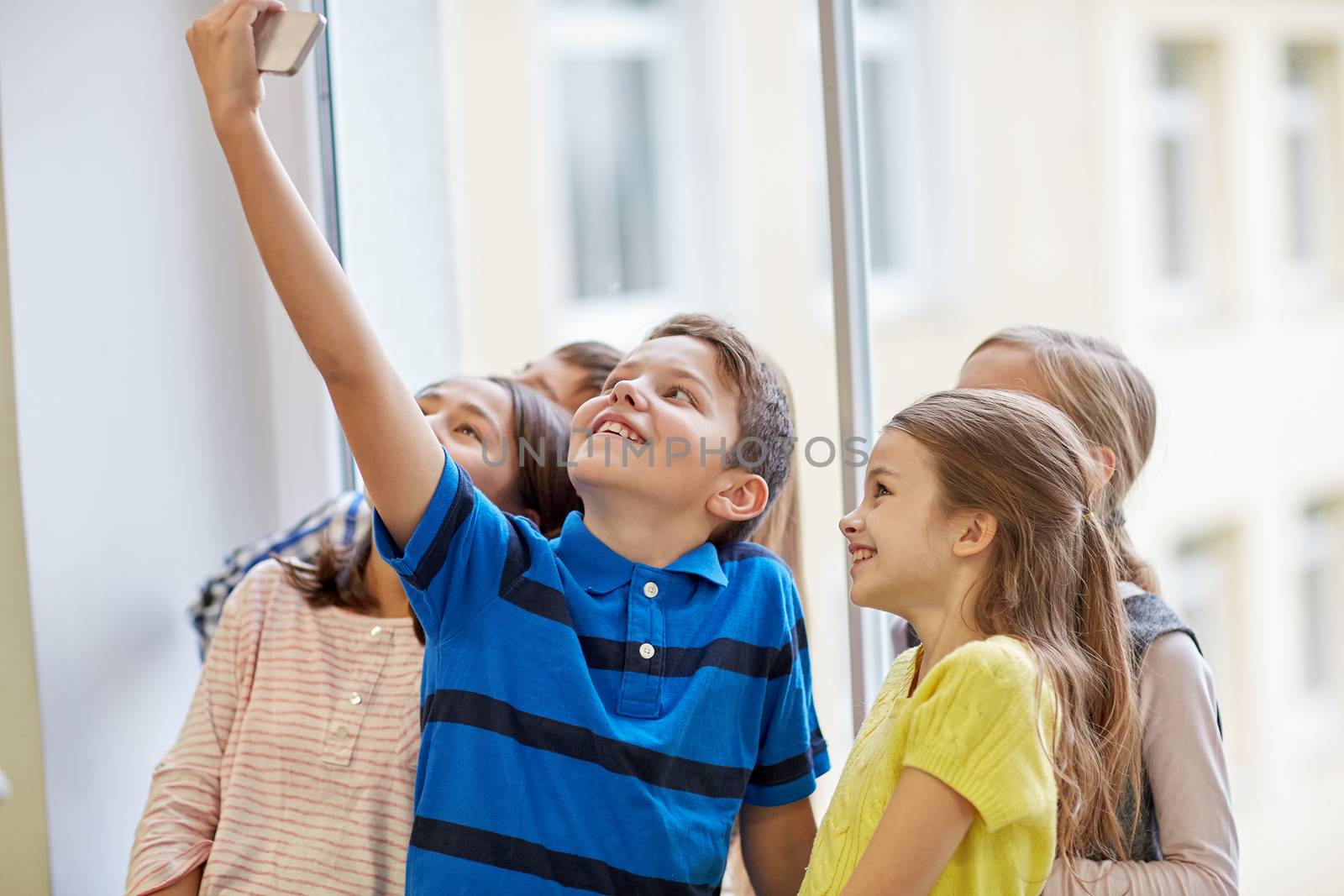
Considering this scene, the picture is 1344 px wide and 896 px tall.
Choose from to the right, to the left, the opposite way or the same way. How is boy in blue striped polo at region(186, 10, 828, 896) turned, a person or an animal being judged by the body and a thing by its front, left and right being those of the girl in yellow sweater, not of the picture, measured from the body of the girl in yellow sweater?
to the left

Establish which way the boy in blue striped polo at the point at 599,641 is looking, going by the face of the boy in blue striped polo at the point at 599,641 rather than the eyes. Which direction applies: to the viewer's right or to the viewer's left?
to the viewer's left

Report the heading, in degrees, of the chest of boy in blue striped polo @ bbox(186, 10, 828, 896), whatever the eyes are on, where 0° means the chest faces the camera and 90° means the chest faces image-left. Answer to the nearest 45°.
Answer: approximately 0°

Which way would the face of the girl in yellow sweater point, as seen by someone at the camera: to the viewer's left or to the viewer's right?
to the viewer's left

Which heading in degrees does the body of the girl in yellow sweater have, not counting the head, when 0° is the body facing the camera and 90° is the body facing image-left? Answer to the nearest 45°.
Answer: approximately 90°
